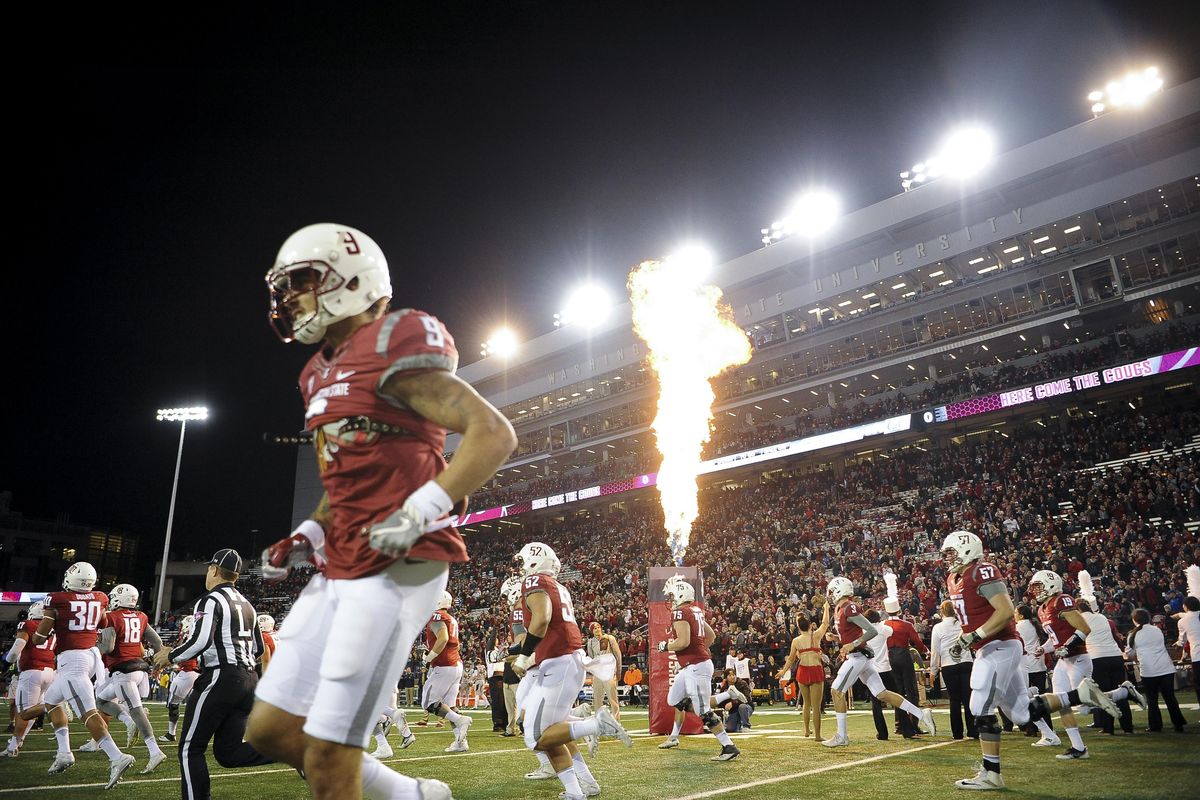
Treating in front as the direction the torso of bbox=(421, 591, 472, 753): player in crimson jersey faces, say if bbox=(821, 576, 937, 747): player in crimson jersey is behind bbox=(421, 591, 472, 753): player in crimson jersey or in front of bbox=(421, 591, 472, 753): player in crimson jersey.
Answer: behind

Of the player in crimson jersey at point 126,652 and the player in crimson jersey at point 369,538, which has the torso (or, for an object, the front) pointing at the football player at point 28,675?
the player in crimson jersey at point 126,652

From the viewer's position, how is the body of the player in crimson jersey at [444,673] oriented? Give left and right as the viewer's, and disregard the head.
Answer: facing to the left of the viewer

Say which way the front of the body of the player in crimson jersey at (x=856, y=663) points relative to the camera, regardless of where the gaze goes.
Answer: to the viewer's left

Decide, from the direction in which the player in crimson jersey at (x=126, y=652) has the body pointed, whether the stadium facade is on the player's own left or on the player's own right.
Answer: on the player's own right

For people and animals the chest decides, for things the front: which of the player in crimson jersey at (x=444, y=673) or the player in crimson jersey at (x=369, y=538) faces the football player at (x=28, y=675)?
the player in crimson jersey at (x=444, y=673)

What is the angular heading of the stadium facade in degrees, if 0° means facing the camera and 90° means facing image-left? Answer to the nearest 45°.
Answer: approximately 45°

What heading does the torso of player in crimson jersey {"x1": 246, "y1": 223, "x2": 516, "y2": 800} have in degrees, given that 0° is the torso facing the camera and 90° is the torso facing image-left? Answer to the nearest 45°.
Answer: approximately 45°

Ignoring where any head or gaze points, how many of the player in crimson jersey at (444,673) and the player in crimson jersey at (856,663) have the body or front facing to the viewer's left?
2

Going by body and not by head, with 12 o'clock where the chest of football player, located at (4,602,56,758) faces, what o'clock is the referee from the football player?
The referee is roughly at 7 o'clock from the football player.

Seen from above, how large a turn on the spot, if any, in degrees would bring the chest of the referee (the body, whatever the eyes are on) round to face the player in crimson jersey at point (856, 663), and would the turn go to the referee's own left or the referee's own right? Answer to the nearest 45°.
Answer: approximately 135° to the referee's own right

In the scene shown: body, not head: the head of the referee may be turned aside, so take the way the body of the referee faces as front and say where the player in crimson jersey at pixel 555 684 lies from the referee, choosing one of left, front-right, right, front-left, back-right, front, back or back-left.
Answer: back-right
